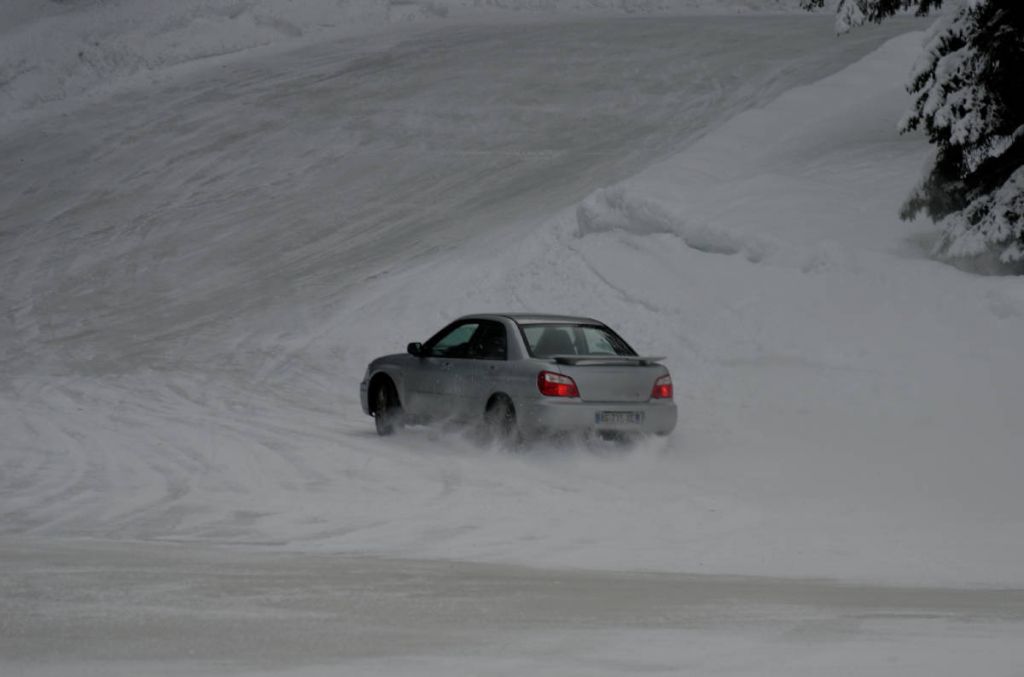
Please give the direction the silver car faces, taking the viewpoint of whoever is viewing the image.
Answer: facing away from the viewer and to the left of the viewer

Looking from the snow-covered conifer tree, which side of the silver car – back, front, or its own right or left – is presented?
right
